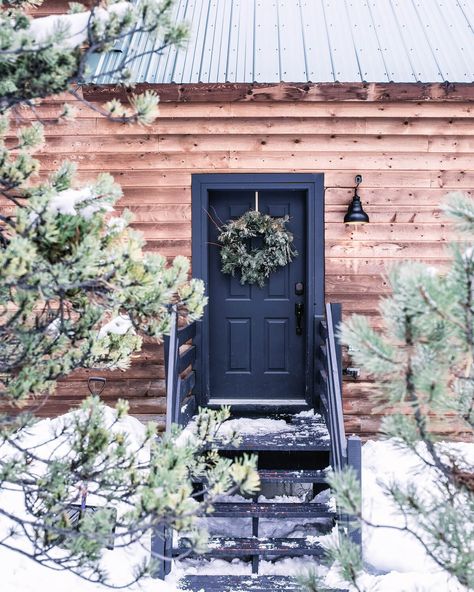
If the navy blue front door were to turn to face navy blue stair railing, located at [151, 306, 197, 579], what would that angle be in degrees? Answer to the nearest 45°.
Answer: approximately 45° to its right

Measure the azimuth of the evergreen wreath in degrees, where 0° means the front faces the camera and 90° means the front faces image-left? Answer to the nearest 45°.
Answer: approximately 0°

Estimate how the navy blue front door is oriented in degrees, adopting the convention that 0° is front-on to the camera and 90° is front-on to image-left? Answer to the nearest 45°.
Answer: approximately 0°

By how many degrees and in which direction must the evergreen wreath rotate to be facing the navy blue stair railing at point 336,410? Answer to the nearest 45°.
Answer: approximately 45° to its left

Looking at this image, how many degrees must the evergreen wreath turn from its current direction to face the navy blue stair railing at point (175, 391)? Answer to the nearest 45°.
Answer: approximately 45° to its right
